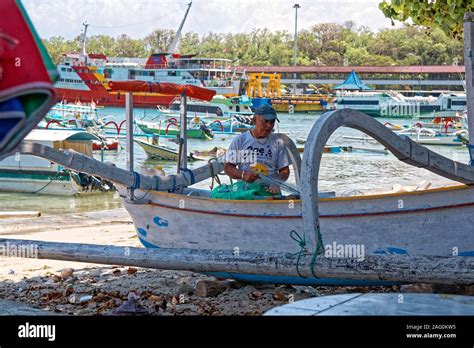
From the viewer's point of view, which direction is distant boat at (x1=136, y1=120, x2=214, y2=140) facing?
to the viewer's left

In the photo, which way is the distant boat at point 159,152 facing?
to the viewer's left

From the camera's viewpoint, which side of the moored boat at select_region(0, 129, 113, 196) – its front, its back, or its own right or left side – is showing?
left

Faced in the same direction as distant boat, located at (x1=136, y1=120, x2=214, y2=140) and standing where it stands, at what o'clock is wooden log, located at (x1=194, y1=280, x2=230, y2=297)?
The wooden log is roughly at 9 o'clock from the distant boat.

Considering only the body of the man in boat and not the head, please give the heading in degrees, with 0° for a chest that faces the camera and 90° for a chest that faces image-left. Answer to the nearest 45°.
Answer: approximately 315°
